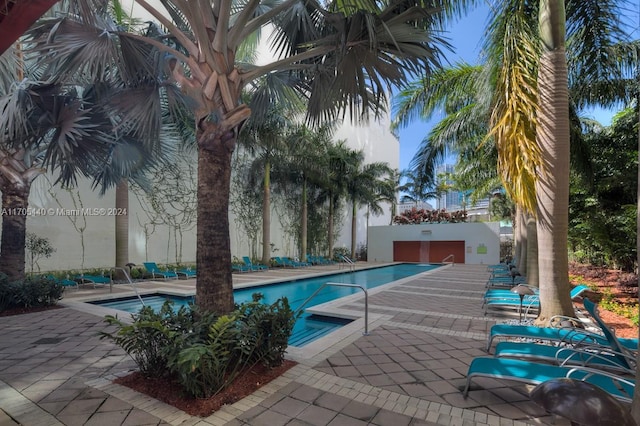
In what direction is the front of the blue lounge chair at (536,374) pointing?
to the viewer's left

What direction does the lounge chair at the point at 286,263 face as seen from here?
to the viewer's right

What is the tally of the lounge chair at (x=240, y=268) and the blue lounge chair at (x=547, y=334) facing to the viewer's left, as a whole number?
1

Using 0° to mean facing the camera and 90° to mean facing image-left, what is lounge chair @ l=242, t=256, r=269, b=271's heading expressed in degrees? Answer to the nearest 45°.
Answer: approximately 270°

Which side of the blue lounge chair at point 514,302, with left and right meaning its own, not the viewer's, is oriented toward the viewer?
left

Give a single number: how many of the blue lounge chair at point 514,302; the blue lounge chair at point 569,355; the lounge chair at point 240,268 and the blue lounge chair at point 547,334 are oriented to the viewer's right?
1

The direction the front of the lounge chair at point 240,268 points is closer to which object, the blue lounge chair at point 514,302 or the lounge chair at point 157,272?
the blue lounge chair

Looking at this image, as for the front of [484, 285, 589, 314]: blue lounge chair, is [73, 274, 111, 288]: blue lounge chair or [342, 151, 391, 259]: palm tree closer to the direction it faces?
the blue lounge chair

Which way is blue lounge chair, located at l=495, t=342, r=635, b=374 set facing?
to the viewer's left

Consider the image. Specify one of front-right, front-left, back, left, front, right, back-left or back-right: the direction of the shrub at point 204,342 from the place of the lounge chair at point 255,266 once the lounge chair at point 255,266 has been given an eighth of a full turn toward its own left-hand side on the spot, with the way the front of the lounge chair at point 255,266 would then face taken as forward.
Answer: back-right

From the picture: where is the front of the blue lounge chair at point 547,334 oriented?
to the viewer's left

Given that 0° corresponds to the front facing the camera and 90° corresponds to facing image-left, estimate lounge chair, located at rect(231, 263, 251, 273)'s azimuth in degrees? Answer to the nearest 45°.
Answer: approximately 270°

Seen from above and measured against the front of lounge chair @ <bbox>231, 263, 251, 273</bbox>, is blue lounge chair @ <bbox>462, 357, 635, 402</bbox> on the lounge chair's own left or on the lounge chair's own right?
on the lounge chair's own right
